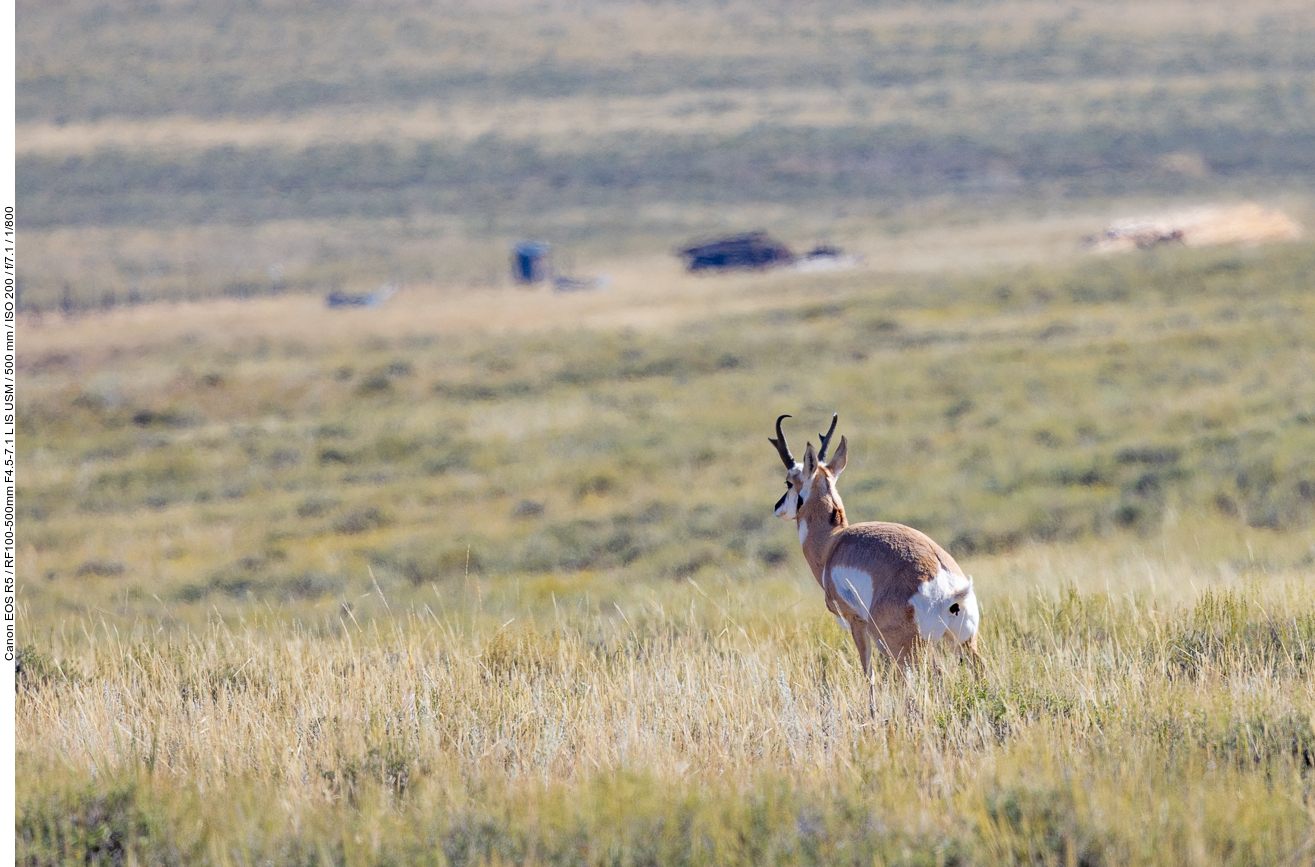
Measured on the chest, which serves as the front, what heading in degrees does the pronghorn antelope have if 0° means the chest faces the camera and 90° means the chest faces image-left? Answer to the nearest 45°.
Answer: approximately 135°
